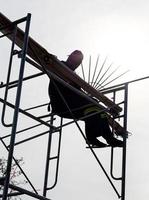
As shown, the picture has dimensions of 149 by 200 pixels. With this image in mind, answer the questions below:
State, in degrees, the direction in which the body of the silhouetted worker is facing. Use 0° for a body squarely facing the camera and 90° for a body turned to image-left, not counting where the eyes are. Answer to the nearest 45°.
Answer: approximately 270°

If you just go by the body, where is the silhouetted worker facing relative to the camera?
to the viewer's right
